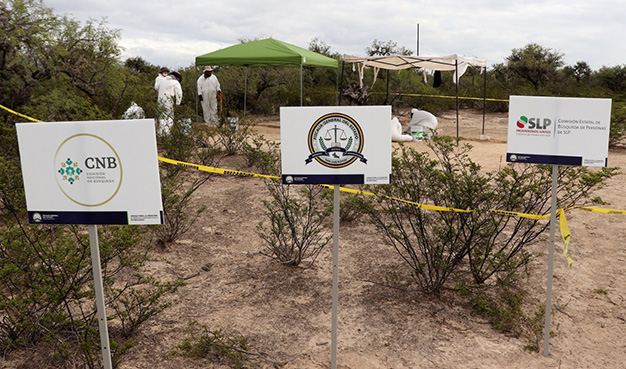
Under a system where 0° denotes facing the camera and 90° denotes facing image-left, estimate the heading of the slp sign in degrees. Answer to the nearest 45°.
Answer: approximately 0°

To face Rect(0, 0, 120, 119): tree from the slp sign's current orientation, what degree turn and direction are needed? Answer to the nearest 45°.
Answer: approximately 90° to its right

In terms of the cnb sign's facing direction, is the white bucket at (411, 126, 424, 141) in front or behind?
behind

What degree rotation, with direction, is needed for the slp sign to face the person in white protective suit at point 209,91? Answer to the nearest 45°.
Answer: approximately 135° to its right

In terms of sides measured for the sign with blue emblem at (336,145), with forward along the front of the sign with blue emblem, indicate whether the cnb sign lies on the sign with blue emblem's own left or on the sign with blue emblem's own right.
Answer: on the sign with blue emblem's own right

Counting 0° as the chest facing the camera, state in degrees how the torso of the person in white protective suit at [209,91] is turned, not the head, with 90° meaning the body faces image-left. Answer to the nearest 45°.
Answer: approximately 0°

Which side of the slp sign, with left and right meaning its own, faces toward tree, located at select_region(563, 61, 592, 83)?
back

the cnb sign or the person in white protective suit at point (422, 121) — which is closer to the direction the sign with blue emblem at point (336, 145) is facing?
the cnb sign

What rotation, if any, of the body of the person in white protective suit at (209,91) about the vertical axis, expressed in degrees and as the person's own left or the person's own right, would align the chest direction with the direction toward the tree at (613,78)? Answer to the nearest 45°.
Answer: approximately 90° to the person's own left
